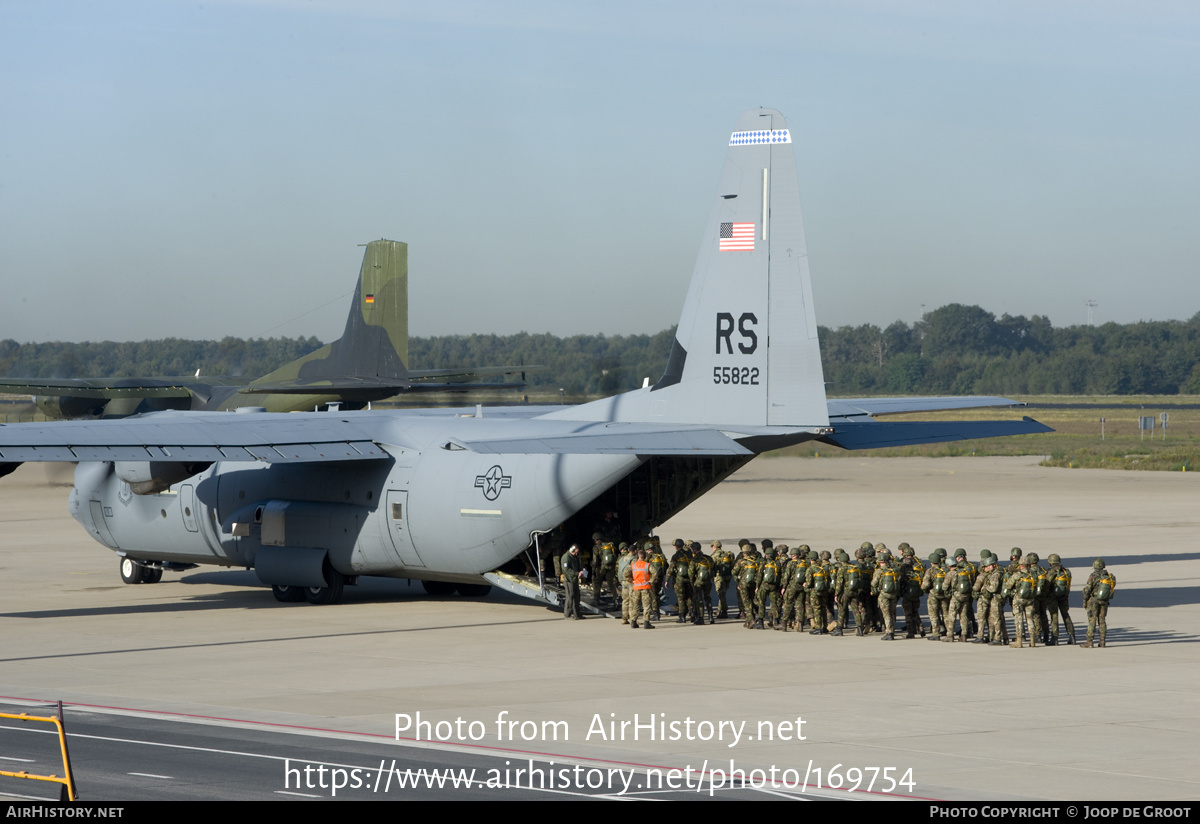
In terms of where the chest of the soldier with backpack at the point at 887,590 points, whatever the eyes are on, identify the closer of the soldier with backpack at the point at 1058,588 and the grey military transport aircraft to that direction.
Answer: the grey military transport aircraft

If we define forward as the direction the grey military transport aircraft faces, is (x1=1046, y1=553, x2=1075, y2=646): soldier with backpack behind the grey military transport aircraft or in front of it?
behind

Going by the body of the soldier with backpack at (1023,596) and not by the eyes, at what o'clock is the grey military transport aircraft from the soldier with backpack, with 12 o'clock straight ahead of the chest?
The grey military transport aircraft is roughly at 11 o'clock from the soldier with backpack.

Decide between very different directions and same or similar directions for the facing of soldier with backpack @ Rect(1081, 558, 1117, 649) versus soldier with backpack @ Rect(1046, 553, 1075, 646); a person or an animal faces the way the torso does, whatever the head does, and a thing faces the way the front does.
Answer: same or similar directions

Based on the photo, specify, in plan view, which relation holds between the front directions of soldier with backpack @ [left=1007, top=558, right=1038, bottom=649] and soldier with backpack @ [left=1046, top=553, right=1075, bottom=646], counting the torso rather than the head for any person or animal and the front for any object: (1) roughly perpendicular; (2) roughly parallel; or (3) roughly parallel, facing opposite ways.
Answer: roughly parallel

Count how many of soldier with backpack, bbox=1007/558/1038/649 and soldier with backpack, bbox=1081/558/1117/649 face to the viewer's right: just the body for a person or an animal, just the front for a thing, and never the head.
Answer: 0

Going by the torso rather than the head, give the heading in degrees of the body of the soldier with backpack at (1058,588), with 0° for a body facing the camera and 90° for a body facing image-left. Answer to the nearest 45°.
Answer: approximately 135°

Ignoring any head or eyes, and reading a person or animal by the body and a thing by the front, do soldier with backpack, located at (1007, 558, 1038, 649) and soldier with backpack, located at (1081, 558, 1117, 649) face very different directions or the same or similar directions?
same or similar directions

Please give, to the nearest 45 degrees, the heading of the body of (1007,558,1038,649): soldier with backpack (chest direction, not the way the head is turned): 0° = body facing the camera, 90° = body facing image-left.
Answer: approximately 135°

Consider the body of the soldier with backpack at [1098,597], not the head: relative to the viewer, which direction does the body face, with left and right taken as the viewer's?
facing away from the viewer and to the left of the viewer

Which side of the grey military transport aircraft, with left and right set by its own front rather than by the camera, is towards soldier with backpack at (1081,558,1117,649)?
back

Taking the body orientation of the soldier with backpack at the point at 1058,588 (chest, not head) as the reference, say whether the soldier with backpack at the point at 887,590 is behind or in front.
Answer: in front

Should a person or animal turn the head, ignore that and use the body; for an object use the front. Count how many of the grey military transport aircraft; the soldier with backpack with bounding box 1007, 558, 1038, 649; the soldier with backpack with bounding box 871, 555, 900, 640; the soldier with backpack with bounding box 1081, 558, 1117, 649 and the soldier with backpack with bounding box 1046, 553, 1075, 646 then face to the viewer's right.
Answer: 0

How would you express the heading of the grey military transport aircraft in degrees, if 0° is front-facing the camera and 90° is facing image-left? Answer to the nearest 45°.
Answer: approximately 135°

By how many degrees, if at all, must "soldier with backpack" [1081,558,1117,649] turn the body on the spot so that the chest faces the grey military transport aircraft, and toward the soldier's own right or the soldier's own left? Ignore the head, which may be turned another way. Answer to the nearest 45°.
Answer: approximately 45° to the soldier's own left
